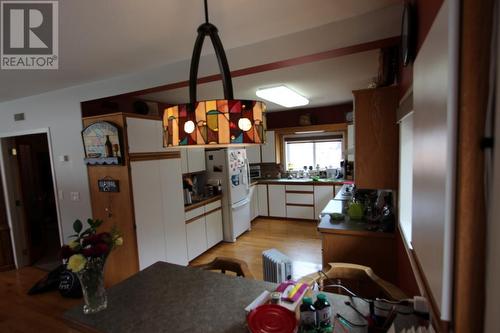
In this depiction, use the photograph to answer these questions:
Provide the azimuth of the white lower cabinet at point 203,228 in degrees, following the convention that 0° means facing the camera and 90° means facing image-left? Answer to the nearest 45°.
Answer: approximately 315°

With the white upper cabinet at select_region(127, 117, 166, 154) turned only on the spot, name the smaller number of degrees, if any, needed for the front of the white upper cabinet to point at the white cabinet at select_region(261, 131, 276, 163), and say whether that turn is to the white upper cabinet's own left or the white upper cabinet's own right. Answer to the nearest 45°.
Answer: approximately 90° to the white upper cabinet's own left

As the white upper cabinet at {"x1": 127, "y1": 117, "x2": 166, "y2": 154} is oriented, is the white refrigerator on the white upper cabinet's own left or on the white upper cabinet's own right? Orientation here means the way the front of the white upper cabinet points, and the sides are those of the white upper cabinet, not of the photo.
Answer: on the white upper cabinet's own left

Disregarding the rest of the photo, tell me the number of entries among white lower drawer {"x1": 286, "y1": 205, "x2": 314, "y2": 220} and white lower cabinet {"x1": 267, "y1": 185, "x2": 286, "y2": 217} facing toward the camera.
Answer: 2

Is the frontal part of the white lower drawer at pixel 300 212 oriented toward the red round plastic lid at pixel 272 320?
yes

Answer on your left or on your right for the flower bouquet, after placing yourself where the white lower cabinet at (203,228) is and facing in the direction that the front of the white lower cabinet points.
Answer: on your right

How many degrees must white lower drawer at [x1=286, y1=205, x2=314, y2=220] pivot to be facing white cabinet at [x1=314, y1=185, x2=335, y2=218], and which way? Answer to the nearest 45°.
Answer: approximately 90° to its left

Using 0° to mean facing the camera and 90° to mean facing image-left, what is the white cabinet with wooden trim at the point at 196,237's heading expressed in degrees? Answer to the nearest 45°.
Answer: approximately 315°
